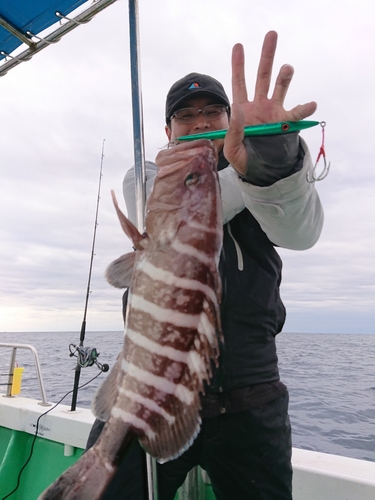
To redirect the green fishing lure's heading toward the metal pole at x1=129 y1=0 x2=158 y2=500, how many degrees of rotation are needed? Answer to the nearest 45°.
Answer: approximately 135° to its left

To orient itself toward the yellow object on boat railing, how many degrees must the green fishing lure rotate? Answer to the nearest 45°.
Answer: approximately 135° to its left

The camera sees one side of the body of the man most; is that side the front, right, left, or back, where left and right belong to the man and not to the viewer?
front

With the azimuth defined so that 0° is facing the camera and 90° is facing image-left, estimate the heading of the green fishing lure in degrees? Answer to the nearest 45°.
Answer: approximately 270°

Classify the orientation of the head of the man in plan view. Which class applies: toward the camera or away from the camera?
toward the camera
